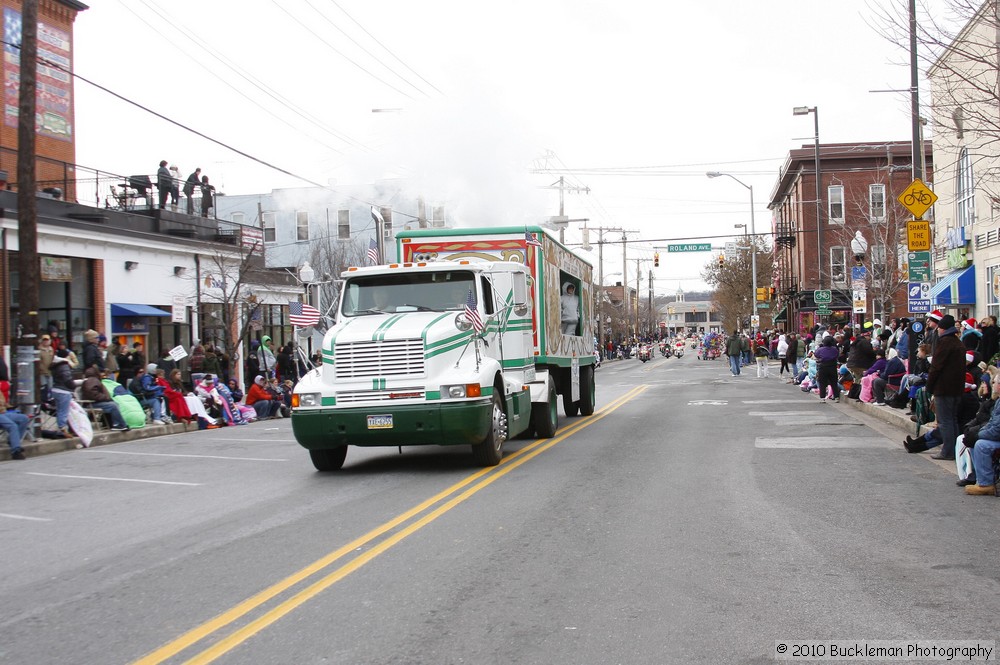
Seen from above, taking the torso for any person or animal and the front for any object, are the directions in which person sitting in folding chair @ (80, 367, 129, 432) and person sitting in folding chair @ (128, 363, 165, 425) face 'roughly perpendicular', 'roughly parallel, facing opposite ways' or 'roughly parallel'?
roughly parallel

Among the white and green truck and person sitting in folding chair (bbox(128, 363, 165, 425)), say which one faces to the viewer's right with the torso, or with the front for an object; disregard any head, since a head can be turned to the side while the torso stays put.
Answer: the person sitting in folding chair

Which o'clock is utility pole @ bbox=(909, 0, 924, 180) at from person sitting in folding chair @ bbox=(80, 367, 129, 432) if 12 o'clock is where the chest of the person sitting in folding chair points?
The utility pole is roughly at 1 o'clock from the person sitting in folding chair.

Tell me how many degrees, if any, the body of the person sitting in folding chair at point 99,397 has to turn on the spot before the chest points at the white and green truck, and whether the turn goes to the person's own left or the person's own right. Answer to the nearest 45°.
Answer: approximately 45° to the person's own right

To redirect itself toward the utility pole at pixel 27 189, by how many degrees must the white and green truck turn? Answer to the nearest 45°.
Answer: approximately 90° to its right

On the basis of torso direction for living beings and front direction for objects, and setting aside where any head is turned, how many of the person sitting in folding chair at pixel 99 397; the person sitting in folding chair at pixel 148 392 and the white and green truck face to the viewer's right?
2

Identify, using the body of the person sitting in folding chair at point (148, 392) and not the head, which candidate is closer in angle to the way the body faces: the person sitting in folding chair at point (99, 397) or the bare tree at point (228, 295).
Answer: the bare tree

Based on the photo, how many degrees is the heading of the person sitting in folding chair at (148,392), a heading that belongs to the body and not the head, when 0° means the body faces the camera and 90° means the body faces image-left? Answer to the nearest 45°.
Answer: approximately 270°

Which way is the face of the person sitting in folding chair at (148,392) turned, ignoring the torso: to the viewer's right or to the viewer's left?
to the viewer's right
